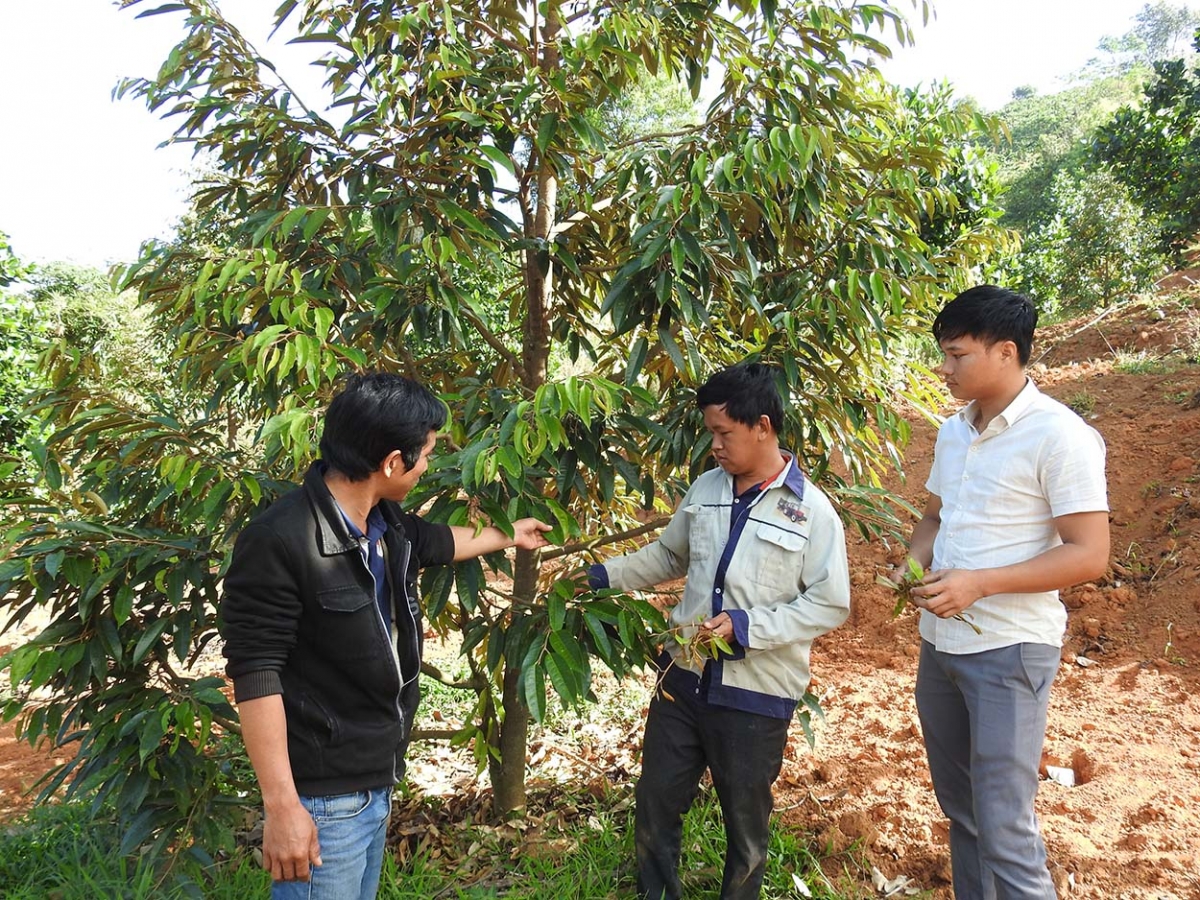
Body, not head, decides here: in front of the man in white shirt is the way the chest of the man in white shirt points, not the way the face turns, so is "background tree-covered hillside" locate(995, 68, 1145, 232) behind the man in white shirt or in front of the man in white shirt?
behind

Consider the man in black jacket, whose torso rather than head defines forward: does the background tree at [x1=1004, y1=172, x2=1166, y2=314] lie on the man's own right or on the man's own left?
on the man's own left

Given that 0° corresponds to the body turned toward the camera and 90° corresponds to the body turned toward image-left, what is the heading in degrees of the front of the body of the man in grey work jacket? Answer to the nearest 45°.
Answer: approximately 45°

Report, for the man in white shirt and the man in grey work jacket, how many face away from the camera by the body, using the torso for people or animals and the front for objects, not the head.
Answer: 0

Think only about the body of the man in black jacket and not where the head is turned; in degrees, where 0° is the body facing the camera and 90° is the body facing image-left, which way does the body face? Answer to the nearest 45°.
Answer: approximately 315°

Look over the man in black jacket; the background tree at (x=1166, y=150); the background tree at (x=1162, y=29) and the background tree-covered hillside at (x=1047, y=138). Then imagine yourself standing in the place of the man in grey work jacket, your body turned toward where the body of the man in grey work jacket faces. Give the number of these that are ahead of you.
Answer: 1

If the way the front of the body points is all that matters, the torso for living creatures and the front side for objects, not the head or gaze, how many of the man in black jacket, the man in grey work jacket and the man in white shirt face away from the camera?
0

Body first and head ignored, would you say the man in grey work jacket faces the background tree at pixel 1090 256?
no

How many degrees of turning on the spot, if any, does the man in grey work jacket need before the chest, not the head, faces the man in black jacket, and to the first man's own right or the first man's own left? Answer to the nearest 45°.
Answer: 0° — they already face them

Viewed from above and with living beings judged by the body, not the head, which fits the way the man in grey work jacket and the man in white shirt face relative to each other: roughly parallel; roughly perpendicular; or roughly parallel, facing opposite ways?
roughly parallel

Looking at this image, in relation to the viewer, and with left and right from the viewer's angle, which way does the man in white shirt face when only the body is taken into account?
facing the viewer and to the left of the viewer

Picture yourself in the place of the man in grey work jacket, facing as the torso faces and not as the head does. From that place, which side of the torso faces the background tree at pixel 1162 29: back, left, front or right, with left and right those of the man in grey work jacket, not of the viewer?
back

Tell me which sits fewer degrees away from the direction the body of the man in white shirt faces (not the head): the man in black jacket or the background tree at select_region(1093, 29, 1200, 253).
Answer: the man in black jacket

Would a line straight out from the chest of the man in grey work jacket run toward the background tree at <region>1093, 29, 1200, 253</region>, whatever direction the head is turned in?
no

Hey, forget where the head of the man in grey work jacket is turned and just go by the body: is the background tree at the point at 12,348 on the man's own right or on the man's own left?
on the man's own right

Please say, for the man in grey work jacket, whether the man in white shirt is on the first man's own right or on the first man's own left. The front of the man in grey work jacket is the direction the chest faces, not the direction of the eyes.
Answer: on the first man's own left
